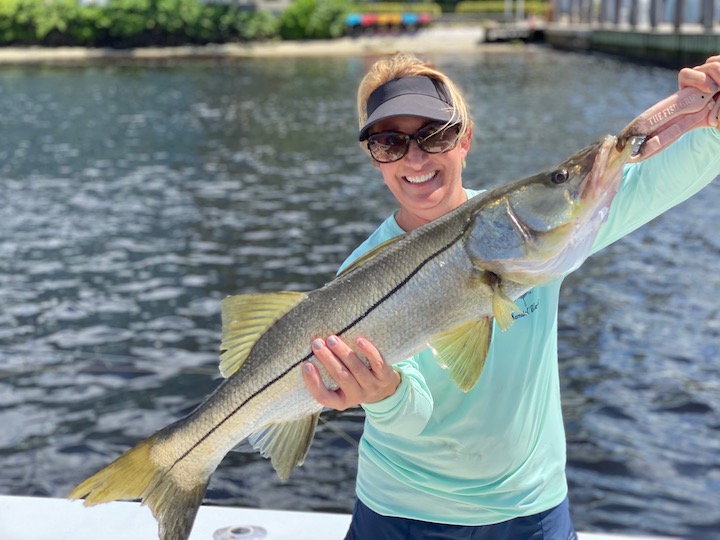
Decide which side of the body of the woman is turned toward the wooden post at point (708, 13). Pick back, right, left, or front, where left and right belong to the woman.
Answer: back

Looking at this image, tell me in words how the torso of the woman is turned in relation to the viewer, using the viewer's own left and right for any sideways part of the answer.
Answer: facing the viewer
